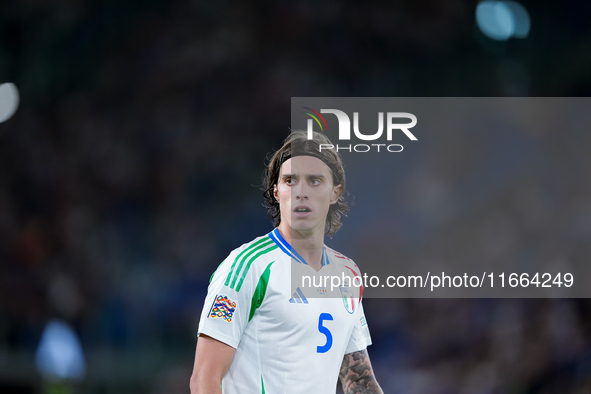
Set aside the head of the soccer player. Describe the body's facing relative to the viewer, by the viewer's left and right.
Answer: facing the viewer and to the right of the viewer
